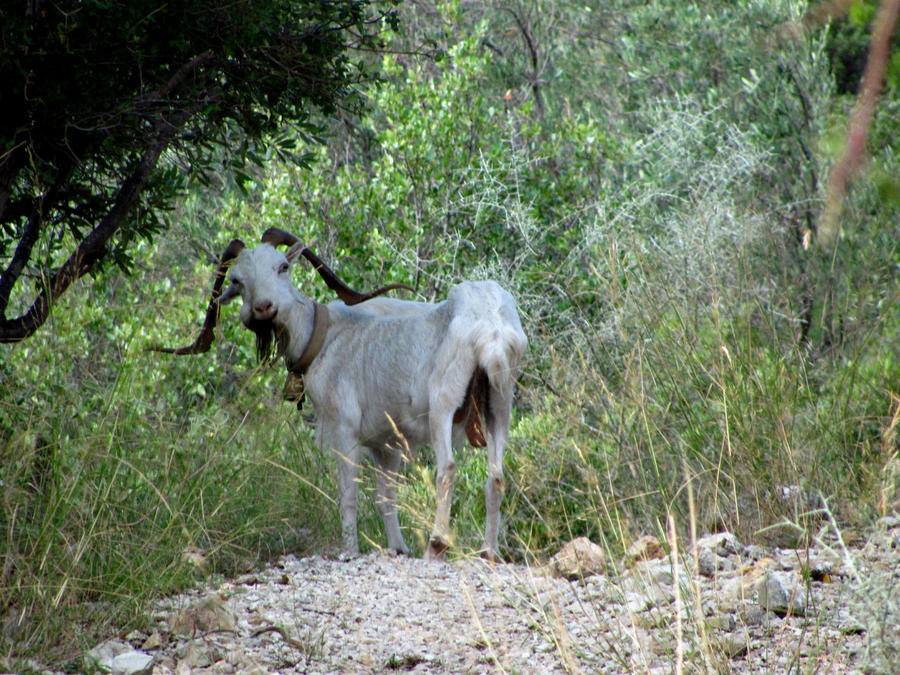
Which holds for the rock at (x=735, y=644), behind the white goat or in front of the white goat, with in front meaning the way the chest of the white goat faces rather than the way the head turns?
behind

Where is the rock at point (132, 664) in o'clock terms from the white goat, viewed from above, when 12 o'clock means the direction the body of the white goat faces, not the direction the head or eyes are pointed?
The rock is roughly at 8 o'clock from the white goat.

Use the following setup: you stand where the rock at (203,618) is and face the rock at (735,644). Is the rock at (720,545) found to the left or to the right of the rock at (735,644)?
left

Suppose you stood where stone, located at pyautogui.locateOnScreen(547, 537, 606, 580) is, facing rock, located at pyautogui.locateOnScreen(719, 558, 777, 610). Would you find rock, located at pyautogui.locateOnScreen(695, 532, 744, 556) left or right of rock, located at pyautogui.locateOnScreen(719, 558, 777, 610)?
left

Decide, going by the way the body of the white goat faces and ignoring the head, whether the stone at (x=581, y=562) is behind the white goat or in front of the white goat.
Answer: behind

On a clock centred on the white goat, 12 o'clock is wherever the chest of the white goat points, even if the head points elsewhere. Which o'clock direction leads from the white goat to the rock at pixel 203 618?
The rock is roughly at 8 o'clock from the white goat.

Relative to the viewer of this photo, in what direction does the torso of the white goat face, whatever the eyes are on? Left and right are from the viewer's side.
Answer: facing away from the viewer and to the left of the viewer
